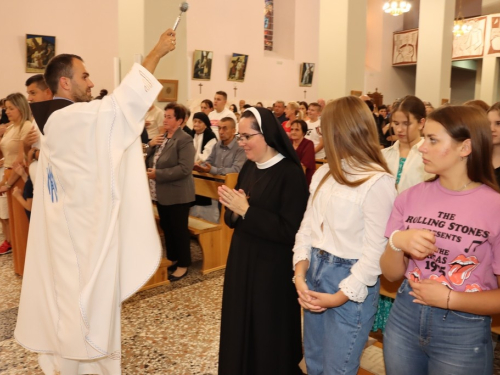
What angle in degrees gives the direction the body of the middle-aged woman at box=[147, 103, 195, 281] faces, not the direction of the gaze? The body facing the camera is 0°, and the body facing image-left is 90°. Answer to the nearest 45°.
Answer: approximately 45°

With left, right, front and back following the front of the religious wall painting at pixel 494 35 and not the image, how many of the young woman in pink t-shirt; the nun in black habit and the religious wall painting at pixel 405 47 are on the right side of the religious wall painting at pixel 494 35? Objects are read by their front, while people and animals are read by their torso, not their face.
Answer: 1

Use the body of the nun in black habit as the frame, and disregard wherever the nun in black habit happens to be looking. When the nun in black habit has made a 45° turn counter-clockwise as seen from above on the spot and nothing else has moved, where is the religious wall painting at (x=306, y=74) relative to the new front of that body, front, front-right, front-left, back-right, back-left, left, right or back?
back

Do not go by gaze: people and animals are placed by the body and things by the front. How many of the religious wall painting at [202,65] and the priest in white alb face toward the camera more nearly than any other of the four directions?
1

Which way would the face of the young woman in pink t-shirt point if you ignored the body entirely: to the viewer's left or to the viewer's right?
to the viewer's left

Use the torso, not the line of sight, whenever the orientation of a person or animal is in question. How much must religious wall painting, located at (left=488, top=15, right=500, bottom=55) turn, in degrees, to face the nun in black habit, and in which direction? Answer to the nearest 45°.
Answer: approximately 45° to its left

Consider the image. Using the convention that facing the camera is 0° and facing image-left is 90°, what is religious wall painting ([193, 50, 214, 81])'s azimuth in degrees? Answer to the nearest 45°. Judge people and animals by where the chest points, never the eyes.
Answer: approximately 0°

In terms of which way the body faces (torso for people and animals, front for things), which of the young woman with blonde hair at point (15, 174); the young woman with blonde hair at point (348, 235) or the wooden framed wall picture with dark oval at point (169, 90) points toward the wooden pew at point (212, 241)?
the wooden framed wall picture with dark oval

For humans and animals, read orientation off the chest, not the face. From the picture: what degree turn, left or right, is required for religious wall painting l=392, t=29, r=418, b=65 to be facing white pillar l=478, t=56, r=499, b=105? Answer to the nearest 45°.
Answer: approximately 90° to its left

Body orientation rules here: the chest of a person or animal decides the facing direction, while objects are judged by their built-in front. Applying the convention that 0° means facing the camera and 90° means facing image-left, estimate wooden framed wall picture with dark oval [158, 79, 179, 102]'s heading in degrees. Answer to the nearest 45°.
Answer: approximately 0°

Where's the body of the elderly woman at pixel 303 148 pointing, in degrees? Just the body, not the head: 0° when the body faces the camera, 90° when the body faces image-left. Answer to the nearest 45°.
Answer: approximately 45°

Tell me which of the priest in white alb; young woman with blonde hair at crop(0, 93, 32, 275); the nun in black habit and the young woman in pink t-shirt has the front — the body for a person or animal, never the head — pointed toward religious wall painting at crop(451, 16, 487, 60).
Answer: the priest in white alb

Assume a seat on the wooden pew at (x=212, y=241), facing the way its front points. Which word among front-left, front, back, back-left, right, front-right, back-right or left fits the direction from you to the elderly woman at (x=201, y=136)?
back-right
